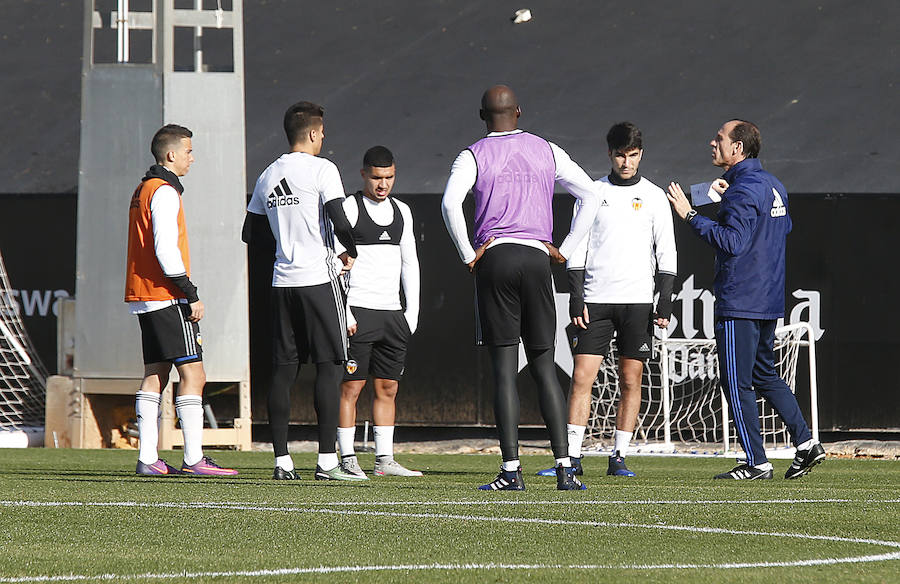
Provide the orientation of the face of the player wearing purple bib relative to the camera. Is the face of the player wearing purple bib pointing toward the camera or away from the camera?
away from the camera

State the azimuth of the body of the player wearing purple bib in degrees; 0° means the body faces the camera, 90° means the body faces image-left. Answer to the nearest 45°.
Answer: approximately 180°

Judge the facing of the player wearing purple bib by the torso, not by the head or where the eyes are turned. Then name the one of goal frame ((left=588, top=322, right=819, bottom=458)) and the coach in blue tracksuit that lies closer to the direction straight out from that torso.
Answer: the goal frame

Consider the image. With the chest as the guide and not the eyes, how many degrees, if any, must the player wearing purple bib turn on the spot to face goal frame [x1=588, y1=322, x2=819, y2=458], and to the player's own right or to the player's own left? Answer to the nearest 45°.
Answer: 0° — they already face it

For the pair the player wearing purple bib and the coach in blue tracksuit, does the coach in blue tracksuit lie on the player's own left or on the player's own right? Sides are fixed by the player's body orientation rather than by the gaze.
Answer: on the player's own right

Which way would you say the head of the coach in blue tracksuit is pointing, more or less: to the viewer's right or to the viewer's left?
to the viewer's left
